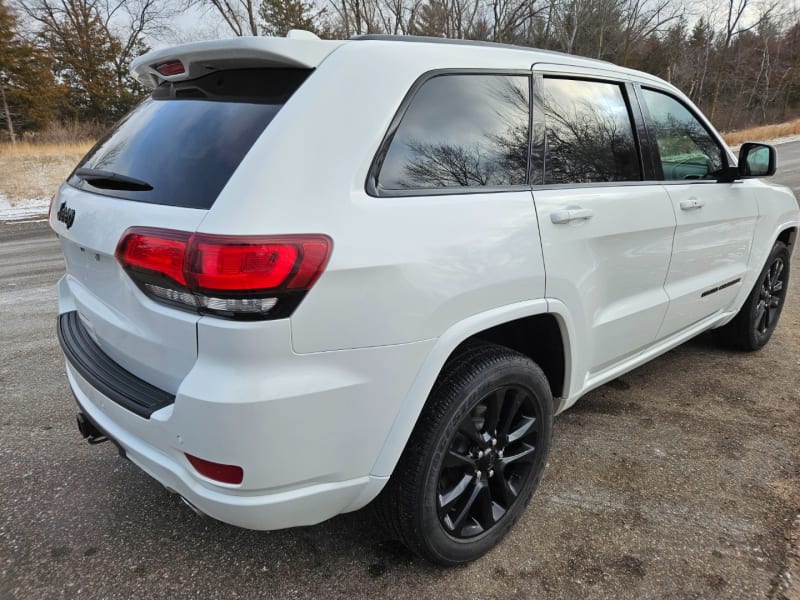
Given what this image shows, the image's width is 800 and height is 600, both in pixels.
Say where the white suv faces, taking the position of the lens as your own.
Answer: facing away from the viewer and to the right of the viewer
